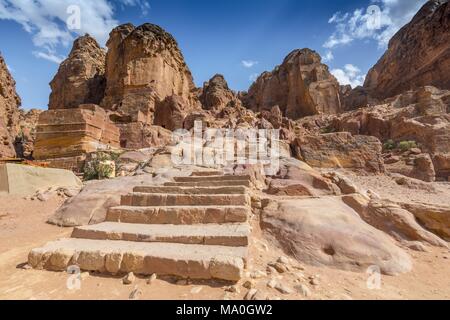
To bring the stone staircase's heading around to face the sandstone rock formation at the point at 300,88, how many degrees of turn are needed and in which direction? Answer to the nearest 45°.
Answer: approximately 135° to its left

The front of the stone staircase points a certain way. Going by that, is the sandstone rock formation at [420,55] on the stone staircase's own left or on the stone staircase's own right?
on the stone staircase's own left

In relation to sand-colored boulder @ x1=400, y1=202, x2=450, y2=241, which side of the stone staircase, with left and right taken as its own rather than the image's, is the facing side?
left

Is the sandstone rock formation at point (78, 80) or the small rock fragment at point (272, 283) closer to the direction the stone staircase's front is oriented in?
the small rock fragment

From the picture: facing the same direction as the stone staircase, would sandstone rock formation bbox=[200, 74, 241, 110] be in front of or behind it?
behind

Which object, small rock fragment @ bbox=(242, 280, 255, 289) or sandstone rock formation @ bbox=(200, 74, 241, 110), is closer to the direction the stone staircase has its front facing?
the small rock fragment

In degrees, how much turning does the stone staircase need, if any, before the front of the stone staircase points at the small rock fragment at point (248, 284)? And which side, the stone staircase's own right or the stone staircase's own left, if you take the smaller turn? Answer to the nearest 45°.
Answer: approximately 45° to the stone staircase's own left

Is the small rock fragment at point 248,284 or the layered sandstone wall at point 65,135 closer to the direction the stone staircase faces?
the small rock fragment

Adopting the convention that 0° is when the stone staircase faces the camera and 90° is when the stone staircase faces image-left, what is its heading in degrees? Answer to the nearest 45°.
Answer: approximately 0°

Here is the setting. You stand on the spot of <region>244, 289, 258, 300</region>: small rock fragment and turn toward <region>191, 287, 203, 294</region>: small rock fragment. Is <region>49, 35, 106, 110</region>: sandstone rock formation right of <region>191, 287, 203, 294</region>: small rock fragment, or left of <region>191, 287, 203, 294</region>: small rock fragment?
right

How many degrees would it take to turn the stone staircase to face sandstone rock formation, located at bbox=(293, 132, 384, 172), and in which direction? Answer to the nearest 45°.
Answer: approximately 135° to its left

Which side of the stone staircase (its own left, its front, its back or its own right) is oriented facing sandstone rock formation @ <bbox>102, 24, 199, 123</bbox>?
back

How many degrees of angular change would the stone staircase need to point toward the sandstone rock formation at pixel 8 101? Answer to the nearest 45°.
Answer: approximately 135° to its right

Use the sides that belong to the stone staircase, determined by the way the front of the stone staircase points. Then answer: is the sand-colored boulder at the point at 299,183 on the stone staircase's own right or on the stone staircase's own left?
on the stone staircase's own left

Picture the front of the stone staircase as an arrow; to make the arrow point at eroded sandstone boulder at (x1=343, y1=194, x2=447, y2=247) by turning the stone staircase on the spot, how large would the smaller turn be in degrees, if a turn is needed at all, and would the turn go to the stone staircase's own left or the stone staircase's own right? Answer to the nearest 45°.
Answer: approximately 90° to the stone staircase's own left

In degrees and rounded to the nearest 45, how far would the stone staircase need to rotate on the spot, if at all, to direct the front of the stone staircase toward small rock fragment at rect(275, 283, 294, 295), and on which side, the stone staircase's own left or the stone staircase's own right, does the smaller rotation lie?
approximately 45° to the stone staircase's own left

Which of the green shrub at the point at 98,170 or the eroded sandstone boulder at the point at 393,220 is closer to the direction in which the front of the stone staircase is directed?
the eroded sandstone boulder

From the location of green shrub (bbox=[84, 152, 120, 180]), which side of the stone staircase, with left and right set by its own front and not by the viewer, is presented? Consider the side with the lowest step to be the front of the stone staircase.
back
